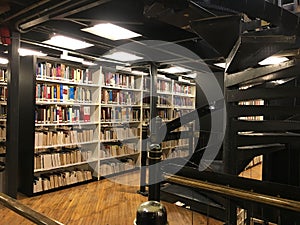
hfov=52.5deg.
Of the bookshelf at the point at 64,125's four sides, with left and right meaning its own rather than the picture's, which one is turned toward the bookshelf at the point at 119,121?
left

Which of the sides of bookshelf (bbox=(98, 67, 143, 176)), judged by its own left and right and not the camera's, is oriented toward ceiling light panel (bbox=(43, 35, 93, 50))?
right

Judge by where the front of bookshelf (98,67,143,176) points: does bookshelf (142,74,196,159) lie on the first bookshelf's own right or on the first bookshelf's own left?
on the first bookshelf's own left

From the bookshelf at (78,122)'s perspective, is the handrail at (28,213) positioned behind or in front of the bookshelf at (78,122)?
in front

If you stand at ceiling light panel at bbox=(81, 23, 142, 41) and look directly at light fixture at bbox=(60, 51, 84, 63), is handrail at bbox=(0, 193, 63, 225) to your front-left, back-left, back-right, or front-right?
back-left

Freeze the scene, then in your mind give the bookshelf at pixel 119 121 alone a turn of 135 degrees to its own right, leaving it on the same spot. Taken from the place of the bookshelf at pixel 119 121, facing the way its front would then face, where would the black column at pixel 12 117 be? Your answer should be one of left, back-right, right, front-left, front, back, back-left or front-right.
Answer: front-left

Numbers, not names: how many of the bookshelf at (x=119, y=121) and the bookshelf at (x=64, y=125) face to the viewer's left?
0

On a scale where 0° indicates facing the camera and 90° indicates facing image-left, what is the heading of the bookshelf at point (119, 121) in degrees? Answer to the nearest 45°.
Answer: approximately 315°

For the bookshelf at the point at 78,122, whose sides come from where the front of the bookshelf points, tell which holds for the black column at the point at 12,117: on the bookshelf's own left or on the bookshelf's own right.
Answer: on the bookshelf's own right

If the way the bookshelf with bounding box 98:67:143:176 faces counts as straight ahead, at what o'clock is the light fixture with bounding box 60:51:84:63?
The light fixture is roughly at 3 o'clock from the bookshelf.

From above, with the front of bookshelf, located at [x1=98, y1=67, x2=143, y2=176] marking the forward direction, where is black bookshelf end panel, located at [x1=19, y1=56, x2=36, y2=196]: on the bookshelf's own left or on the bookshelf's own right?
on the bookshelf's own right

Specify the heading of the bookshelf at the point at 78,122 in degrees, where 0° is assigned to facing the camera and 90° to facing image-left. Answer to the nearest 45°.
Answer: approximately 315°

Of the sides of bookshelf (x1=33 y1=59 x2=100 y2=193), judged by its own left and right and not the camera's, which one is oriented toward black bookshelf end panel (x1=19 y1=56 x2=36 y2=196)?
right
